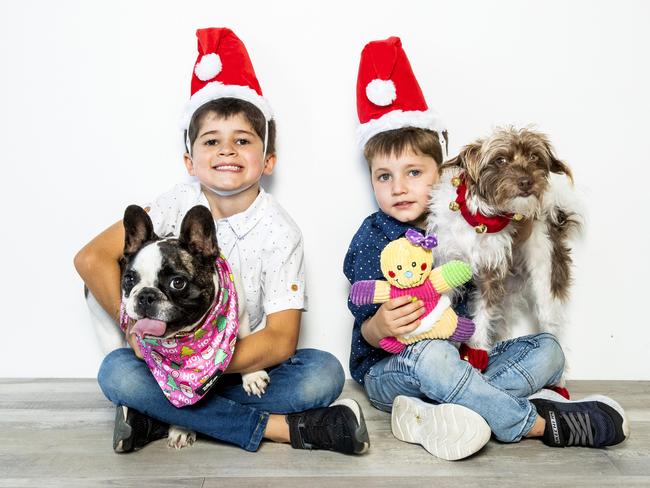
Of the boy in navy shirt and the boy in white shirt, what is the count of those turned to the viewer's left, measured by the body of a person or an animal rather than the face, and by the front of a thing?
0

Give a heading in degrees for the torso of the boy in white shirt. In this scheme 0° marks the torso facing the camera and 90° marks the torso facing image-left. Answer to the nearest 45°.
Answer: approximately 0°

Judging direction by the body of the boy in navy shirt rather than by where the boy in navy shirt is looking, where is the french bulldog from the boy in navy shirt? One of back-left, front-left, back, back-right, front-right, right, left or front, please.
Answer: right

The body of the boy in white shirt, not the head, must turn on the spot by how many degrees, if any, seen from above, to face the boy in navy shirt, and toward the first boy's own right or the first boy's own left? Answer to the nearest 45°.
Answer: approximately 90° to the first boy's own left

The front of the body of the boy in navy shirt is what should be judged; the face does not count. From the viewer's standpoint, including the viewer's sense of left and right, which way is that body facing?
facing the viewer and to the right of the viewer
